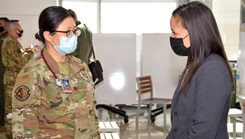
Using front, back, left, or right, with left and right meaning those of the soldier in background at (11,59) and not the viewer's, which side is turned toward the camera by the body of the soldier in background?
right

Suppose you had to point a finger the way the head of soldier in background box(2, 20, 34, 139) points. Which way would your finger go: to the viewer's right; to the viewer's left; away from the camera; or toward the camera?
to the viewer's right

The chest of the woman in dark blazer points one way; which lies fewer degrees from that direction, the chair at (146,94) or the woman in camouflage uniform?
the woman in camouflage uniform

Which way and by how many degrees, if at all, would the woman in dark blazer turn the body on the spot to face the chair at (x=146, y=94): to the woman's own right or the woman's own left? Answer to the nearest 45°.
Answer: approximately 90° to the woman's own right

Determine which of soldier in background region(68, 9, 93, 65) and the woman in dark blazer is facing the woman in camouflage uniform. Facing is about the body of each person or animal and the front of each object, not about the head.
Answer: the woman in dark blazer

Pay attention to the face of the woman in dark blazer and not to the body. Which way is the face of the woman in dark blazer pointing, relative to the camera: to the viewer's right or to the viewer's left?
to the viewer's left

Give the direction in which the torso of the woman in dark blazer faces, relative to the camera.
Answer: to the viewer's left
